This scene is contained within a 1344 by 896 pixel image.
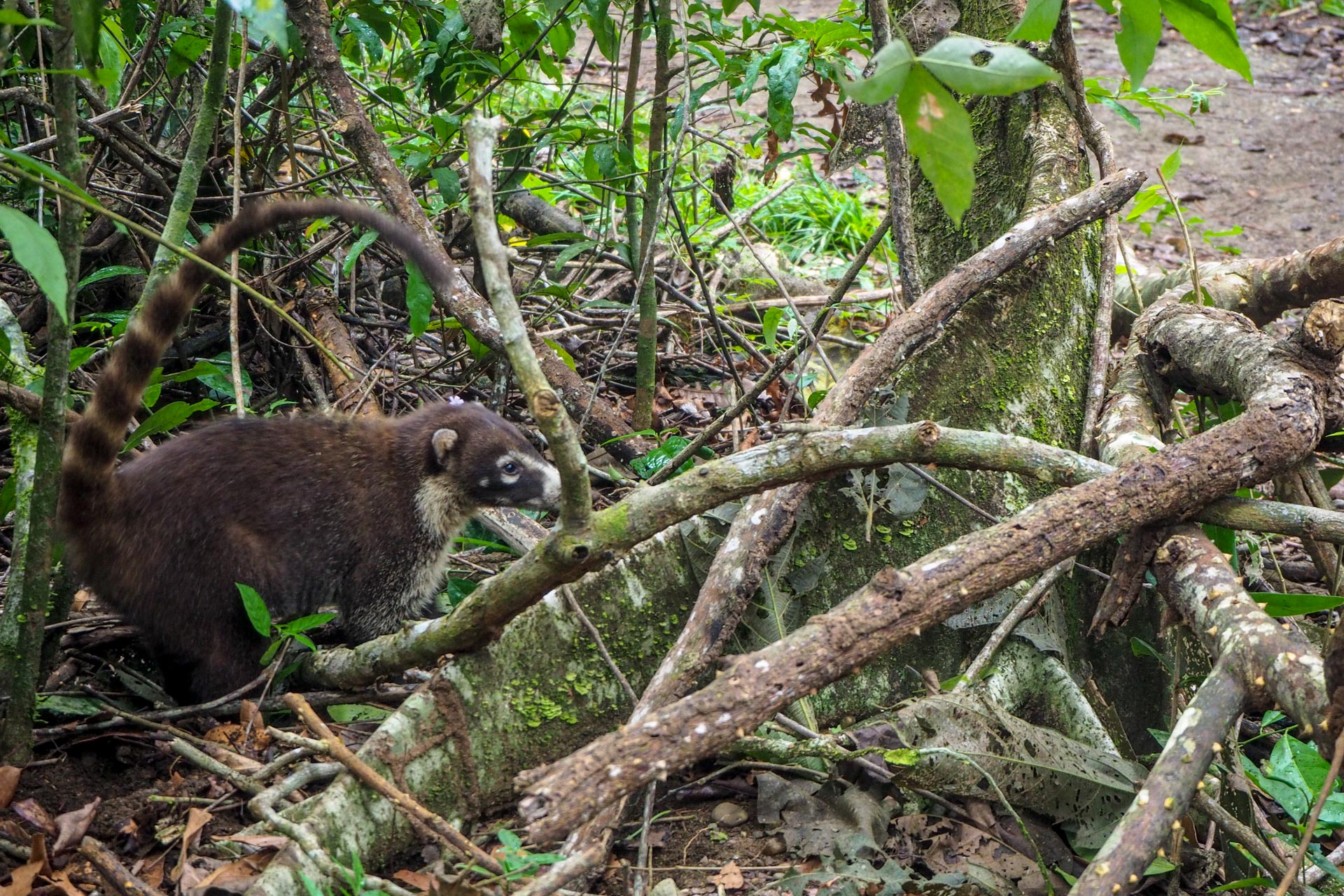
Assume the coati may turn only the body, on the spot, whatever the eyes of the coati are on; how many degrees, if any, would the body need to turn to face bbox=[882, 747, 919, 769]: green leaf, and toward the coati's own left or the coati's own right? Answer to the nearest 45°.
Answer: approximately 45° to the coati's own right

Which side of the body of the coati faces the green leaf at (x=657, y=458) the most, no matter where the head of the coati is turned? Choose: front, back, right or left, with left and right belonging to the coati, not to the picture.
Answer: front

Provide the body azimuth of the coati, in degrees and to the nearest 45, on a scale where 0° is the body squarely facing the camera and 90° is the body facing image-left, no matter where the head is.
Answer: approximately 270°

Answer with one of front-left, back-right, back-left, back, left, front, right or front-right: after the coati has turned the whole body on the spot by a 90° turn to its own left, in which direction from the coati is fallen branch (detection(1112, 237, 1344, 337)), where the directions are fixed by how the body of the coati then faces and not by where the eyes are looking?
right

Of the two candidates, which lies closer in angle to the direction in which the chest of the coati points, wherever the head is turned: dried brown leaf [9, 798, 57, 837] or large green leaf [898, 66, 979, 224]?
the large green leaf

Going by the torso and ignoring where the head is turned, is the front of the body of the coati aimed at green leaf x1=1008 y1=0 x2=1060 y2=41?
no

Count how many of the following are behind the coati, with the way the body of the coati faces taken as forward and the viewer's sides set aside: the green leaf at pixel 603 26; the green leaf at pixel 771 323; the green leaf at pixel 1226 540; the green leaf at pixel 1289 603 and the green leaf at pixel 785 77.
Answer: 0

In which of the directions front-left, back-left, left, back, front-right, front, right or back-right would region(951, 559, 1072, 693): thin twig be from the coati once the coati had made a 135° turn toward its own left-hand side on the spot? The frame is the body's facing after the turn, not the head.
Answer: back

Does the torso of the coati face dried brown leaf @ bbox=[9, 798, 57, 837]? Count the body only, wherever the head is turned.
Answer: no

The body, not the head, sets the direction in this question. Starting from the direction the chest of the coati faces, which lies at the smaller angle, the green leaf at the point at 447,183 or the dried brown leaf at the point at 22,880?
the green leaf
